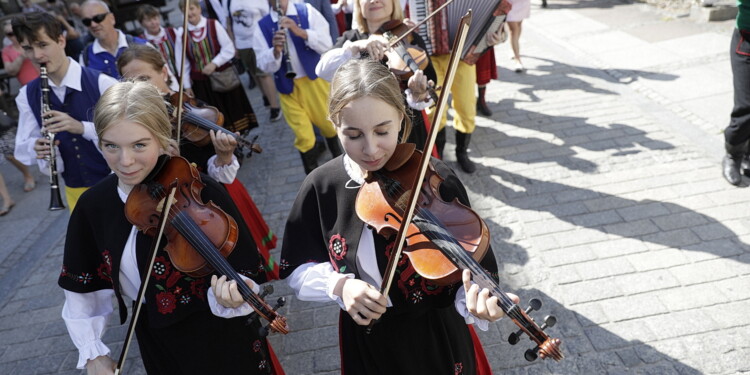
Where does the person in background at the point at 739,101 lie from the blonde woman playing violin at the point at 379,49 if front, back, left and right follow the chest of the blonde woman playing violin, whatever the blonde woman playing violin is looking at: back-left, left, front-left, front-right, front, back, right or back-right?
left

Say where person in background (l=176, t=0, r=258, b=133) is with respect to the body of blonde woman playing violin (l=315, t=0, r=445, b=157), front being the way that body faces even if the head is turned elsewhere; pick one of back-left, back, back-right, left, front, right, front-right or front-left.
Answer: back-right

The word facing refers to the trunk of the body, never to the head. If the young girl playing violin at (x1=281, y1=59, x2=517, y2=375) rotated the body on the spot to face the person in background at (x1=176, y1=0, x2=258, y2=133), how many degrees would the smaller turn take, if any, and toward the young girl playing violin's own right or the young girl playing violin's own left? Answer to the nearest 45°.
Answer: approximately 180°

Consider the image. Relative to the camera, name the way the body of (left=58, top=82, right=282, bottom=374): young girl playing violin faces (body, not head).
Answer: toward the camera

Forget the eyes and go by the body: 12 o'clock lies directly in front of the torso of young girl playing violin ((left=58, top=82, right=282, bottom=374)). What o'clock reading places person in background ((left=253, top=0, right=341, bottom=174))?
The person in background is roughly at 7 o'clock from the young girl playing violin.

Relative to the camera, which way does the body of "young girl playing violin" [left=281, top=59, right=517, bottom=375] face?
toward the camera

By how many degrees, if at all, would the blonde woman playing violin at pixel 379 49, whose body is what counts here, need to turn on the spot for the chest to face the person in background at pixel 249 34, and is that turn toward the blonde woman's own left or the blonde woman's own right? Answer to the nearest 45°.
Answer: approximately 135° to the blonde woman's own right

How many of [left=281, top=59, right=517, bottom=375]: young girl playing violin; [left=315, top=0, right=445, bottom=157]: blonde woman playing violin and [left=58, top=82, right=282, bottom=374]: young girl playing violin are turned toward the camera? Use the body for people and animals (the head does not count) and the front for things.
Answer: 3

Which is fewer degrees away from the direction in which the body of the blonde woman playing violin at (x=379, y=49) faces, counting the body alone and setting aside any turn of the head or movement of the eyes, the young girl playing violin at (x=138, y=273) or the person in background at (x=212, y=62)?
the young girl playing violin

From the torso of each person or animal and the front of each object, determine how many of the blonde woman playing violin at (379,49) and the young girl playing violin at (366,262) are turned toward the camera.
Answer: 2

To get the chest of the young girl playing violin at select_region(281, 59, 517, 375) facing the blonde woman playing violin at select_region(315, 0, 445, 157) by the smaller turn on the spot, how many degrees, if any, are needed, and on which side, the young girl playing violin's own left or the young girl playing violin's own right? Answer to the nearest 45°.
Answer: approximately 180°

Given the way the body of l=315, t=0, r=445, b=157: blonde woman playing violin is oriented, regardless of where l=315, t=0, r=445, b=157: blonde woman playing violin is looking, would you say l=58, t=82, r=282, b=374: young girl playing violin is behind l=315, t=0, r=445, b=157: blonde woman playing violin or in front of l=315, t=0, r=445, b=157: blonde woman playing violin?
in front

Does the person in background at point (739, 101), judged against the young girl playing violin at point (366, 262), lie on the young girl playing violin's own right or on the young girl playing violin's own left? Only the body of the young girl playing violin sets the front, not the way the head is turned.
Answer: on the young girl playing violin's own left
